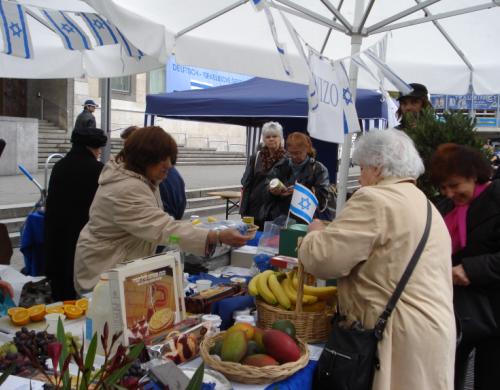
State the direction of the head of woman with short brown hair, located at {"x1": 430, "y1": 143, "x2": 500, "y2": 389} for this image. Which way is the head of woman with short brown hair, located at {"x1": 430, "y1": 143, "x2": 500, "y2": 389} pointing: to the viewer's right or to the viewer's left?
to the viewer's left

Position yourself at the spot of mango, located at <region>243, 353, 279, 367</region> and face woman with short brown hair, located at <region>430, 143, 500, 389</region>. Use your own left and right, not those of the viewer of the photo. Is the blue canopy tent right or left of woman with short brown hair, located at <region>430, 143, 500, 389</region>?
left

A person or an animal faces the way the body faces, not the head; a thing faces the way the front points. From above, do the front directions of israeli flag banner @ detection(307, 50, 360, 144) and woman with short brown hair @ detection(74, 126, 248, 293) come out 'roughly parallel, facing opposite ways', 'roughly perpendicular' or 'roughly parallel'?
roughly perpendicular

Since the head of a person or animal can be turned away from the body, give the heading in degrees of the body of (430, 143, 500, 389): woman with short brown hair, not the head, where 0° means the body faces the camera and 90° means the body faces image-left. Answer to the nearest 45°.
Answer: approximately 45°

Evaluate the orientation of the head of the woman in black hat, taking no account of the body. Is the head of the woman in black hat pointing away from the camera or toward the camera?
away from the camera

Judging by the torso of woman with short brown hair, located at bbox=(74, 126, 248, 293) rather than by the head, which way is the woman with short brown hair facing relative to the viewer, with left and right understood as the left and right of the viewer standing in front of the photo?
facing to the right of the viewer

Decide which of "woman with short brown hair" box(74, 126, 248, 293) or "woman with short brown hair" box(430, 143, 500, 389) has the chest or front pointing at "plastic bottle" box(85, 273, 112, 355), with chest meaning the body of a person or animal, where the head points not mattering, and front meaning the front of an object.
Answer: "woman with short brown hair" box(430, 143, 500, 389)

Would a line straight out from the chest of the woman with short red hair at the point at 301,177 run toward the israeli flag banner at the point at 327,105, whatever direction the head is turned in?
yes
